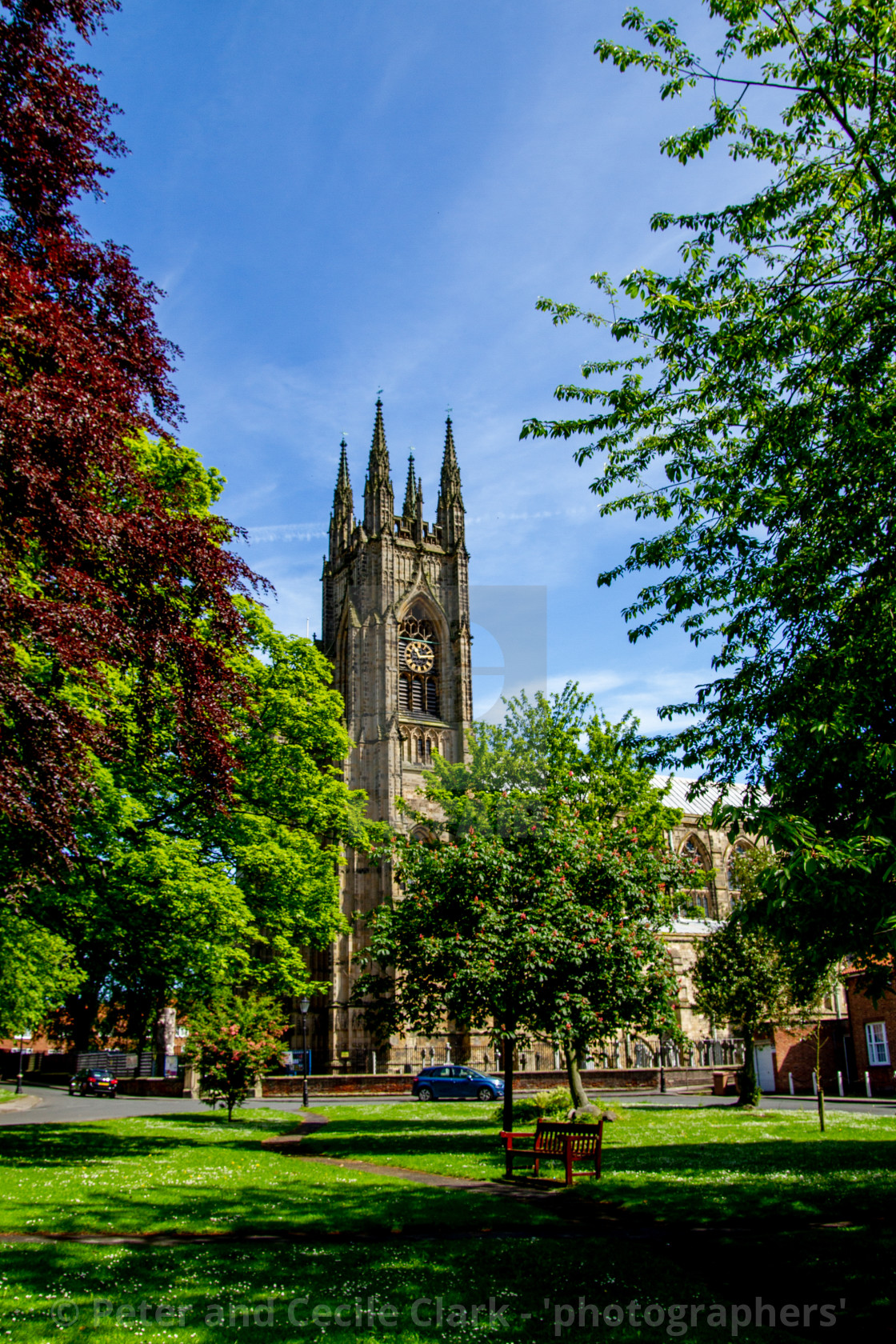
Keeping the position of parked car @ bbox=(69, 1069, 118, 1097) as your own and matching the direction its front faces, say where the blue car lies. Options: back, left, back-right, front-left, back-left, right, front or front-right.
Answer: back

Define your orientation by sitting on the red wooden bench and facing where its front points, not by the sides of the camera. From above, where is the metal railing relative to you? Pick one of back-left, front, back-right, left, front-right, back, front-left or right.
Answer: back-right

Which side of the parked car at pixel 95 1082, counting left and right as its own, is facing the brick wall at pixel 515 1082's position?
back

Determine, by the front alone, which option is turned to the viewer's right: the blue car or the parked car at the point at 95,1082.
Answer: the blue car

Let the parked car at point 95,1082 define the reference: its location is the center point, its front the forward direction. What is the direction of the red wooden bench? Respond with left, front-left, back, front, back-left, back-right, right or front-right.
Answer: back-left

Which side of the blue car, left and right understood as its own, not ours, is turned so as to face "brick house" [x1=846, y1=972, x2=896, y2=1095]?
front

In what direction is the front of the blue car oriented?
to the viewer's right

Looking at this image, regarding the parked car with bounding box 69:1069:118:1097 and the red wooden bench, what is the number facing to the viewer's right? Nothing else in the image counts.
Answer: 0

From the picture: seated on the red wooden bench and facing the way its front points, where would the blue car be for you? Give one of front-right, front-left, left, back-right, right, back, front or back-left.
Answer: back-right

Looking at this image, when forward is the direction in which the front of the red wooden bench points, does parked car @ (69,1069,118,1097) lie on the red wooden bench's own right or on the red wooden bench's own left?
on the red wooden bench's own right

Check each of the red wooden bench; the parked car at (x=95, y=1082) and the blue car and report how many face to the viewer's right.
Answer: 1

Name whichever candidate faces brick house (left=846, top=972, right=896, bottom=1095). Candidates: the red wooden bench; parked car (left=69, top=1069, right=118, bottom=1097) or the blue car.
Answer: the blue car

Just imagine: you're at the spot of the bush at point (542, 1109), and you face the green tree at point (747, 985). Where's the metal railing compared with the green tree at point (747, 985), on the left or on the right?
left

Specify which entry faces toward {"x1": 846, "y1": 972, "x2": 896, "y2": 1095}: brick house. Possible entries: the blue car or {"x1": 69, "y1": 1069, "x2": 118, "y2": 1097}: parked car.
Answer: the blue car

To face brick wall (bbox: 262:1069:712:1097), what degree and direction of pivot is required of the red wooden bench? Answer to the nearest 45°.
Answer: approximately 135° to its right

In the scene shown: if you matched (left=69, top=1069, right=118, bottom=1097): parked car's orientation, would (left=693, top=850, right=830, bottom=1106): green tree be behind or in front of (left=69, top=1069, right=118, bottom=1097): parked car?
behind

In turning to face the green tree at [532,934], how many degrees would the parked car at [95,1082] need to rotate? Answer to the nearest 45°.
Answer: approximately 135° to its left
